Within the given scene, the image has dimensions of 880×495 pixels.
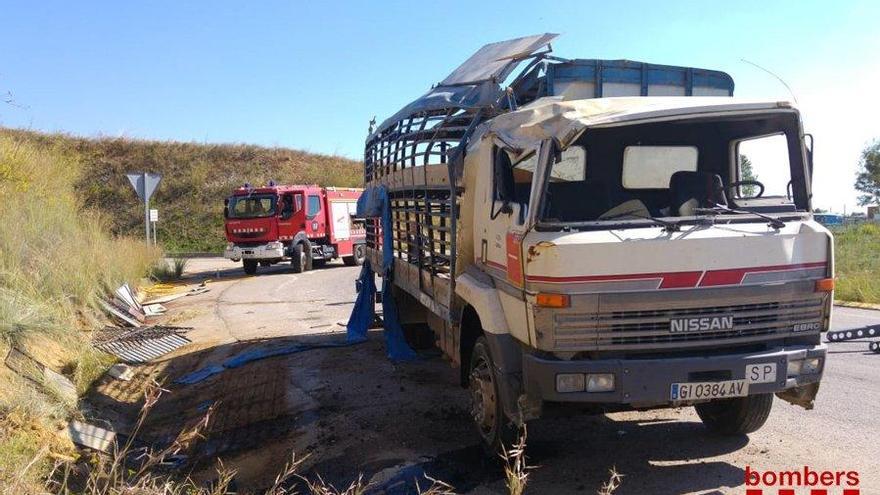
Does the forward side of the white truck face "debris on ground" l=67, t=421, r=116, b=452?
no

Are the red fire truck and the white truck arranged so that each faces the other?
no

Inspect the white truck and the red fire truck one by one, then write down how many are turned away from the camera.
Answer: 0

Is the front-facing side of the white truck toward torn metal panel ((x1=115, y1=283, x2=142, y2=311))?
no

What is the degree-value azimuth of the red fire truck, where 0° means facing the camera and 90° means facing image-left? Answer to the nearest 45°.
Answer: approximately 45°

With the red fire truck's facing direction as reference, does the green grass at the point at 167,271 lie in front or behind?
in front

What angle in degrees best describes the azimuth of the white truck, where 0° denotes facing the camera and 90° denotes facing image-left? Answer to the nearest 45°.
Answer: approximately 315°

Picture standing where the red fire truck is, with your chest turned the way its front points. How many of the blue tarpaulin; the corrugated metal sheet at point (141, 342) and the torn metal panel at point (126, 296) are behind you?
0

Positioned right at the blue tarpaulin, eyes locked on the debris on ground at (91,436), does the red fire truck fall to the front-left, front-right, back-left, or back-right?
back-right

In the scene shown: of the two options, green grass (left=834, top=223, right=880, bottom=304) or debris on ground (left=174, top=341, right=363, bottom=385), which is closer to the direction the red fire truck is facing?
the debris on ground

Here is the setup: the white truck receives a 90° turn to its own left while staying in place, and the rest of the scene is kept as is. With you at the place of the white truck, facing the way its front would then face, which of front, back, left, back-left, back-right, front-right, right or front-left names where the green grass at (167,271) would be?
left

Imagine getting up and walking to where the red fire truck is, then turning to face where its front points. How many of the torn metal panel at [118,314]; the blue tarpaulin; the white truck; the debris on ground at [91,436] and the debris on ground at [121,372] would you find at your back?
0

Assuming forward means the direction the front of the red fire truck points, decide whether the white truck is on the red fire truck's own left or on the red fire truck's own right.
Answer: on the red fire truck's own left
